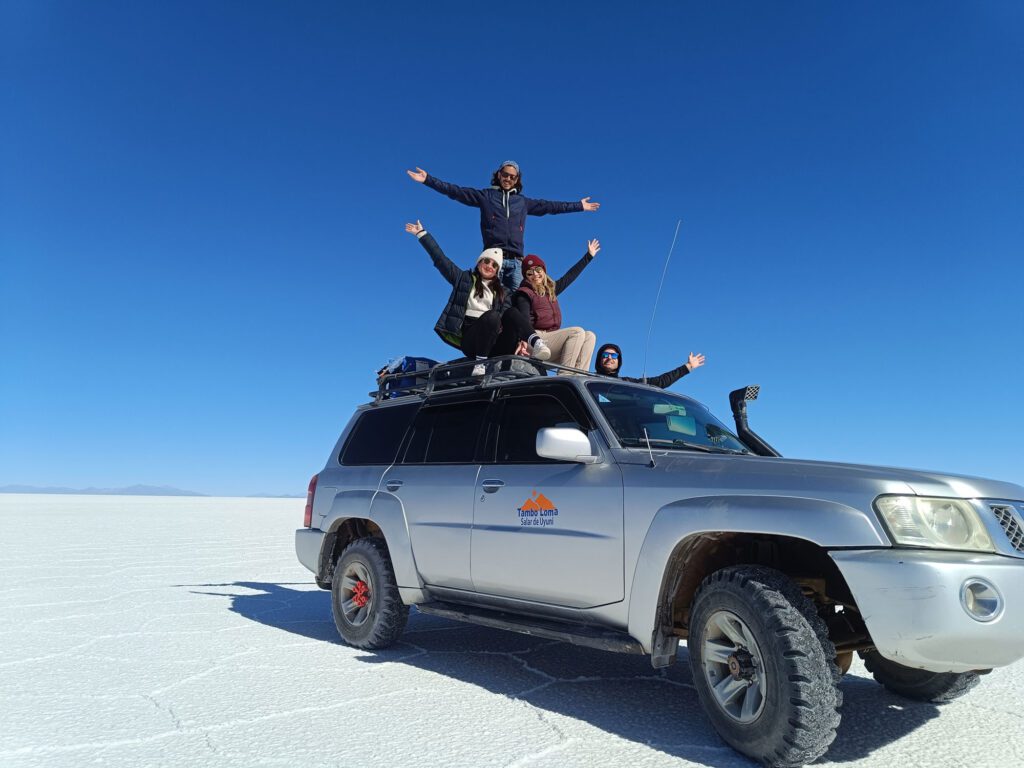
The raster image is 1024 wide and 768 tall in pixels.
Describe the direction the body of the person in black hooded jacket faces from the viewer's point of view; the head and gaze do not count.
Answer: toward the camera

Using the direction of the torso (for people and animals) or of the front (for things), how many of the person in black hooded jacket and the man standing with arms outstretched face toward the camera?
2

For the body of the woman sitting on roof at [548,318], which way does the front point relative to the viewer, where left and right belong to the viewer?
facing the viewer and to the right of the viewer

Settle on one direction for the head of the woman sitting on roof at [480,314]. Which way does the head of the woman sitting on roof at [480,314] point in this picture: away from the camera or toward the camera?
toward the camera
